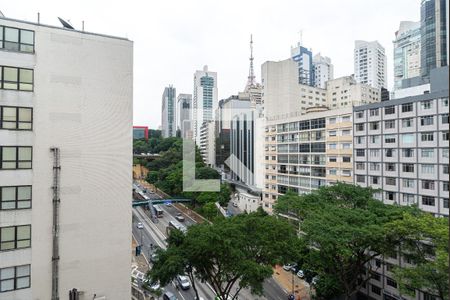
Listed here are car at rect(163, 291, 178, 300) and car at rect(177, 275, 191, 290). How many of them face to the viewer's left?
0

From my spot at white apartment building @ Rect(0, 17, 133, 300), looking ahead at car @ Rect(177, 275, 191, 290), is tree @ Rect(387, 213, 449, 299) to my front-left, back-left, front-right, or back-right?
front-right

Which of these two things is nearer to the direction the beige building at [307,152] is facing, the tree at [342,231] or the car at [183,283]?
the car

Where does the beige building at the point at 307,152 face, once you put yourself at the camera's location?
facing the viewer and to the left of the viewer

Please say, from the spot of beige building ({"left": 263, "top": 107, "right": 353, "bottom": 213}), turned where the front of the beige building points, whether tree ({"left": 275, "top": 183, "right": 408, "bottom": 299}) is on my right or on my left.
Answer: on my left

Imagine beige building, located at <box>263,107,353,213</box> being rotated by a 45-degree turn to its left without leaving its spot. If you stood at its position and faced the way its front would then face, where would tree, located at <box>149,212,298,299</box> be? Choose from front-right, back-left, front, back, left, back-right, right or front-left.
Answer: front
